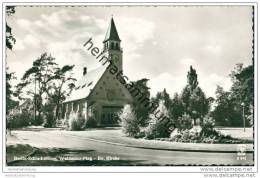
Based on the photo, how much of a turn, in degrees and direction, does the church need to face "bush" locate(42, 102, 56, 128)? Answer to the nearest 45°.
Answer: approximately 90° to its right

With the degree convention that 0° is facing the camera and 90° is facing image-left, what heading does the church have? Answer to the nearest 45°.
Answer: approximately 315°

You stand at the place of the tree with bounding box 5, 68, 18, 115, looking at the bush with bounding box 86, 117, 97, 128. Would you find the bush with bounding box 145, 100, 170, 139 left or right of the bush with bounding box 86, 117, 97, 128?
right

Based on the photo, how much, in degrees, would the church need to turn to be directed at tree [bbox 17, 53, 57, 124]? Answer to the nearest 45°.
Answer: approximately 90° to its right

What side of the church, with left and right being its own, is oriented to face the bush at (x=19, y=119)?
right
